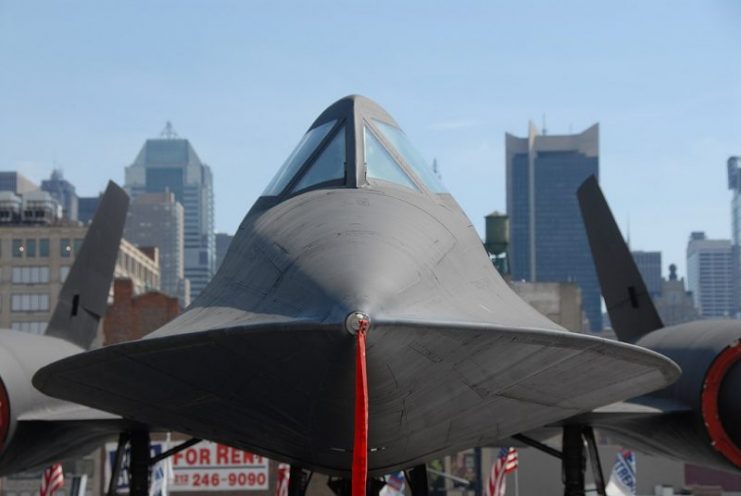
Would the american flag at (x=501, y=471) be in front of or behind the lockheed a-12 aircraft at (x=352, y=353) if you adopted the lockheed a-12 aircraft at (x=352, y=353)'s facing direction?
behind

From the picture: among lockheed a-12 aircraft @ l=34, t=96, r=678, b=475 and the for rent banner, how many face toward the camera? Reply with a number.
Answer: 2

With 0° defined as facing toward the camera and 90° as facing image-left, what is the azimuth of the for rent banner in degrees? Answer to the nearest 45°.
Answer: approximately 0°

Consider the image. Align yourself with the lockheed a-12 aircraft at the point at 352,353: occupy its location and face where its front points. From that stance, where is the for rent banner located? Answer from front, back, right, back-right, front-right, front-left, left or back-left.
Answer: back
